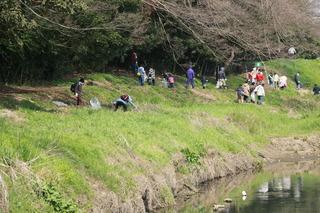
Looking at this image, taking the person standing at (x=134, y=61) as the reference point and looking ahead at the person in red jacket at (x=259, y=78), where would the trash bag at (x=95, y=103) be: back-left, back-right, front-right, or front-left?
back-right

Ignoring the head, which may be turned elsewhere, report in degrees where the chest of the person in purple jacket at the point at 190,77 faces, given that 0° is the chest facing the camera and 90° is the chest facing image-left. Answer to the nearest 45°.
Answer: approximately 180°

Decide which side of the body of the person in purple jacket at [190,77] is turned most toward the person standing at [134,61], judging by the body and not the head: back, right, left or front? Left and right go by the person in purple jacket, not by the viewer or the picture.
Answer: left

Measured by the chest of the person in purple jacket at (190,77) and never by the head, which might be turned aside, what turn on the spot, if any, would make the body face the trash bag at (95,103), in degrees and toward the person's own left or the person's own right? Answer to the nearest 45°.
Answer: approximately 180°

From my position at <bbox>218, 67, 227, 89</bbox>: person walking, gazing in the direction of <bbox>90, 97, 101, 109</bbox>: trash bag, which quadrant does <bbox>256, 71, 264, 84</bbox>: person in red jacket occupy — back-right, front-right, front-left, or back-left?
back-left

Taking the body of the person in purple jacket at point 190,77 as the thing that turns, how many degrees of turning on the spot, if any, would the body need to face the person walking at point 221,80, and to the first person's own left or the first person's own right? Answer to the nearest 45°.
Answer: approximately 45° to the first person's own right

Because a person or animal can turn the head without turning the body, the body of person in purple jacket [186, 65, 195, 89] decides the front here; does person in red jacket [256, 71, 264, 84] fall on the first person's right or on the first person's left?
on the first person's right

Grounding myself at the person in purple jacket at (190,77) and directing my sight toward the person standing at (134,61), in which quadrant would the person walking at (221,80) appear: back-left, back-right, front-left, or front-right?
back-right

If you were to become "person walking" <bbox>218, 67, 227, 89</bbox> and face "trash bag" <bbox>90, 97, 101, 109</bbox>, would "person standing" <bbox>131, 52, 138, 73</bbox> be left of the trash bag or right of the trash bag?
right
